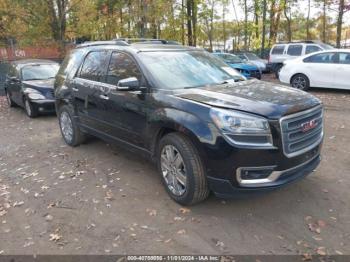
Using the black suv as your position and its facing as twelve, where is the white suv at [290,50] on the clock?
The white suv is roughly at 8 o'clock from the black suv.

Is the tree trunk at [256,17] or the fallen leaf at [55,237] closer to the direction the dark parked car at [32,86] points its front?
the fallen leaf

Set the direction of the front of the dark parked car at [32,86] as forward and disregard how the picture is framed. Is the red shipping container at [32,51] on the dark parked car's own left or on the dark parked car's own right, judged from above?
on the dark parked car's own left

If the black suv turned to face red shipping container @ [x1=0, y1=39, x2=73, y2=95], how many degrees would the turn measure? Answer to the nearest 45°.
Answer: approximately 180°
